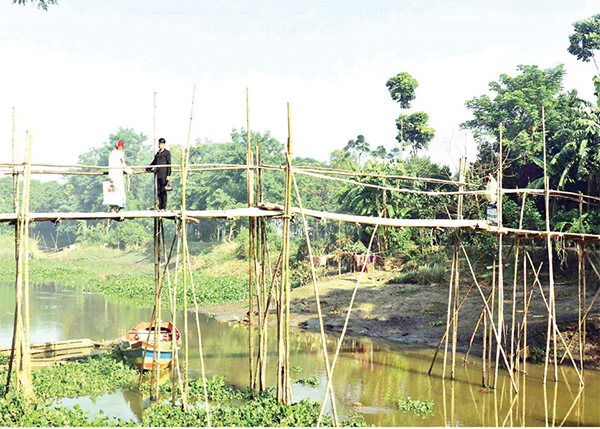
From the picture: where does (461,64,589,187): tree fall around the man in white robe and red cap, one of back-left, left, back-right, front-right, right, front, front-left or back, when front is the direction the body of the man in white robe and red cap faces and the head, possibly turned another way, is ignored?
front-left

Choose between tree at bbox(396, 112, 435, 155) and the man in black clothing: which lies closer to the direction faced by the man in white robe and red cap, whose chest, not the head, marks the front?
the man in black clothing

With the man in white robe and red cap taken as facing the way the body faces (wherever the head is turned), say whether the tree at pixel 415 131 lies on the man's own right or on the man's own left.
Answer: on the man's own left

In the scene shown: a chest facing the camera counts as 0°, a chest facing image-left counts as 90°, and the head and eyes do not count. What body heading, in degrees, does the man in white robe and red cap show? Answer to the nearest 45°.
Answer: approximately 270°

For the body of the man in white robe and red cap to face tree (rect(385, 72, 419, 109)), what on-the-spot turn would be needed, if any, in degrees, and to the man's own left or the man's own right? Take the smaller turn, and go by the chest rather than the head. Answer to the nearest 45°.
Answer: approximately 45° to the man's own left

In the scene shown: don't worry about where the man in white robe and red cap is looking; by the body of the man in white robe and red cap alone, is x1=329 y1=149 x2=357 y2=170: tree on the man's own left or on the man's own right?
on the man's own left

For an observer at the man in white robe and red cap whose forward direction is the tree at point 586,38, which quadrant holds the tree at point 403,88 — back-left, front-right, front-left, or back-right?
front-left
